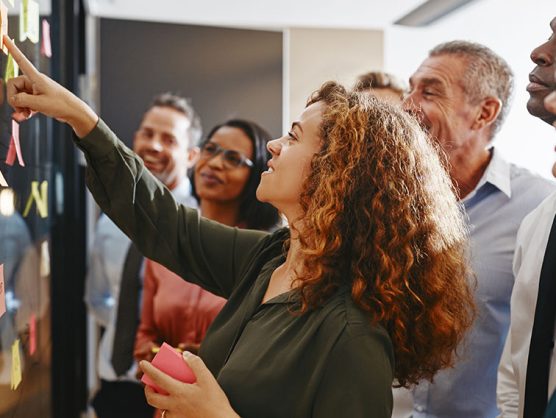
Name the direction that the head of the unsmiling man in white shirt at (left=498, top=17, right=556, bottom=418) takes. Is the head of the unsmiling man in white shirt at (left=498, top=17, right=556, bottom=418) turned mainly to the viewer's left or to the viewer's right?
to the viewer's left

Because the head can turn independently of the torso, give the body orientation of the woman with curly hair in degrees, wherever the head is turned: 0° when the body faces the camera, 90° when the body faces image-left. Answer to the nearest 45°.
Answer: approximately 90°

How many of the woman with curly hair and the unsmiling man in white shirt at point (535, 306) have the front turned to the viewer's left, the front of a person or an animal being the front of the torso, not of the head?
2

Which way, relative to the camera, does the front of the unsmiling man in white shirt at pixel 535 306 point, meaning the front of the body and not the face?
to the viewer's left

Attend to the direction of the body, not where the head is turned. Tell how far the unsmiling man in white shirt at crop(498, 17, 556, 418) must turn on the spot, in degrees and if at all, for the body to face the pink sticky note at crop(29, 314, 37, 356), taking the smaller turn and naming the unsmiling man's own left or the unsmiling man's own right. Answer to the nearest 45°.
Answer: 0° — they already face it

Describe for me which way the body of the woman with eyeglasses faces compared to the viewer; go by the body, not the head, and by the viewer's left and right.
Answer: facing the viewer and to the left of the viewer

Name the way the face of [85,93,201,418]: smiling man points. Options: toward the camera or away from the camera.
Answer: toward the camera

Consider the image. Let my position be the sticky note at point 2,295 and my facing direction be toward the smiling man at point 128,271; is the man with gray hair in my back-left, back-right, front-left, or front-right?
front-right

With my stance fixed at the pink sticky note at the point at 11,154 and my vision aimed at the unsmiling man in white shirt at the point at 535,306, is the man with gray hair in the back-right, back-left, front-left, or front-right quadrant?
front-left
